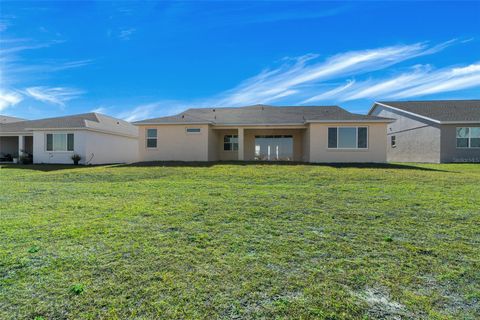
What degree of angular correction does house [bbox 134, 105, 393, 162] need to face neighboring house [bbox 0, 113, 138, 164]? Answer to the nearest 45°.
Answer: approximately 90° to its left

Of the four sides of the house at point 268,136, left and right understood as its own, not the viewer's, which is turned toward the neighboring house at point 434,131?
right

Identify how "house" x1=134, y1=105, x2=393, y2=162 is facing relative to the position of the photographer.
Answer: facing away from the viewer

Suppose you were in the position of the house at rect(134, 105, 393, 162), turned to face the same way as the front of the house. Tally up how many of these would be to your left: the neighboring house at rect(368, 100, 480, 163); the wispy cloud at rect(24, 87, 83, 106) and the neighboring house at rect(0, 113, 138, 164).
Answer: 2

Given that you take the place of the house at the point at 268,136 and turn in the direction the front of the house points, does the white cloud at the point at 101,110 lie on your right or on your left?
on your left
